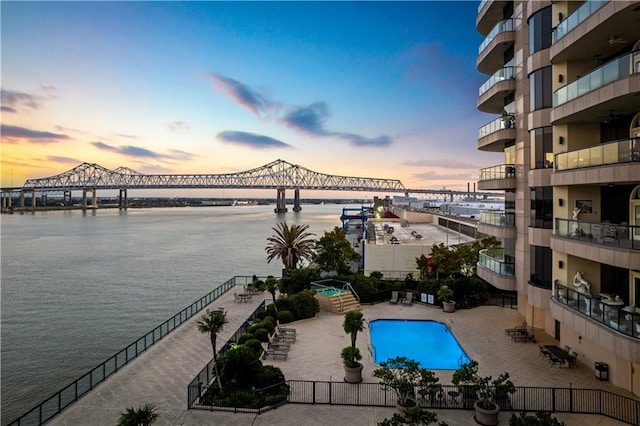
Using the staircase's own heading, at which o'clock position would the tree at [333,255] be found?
The tree is roughly at 6 o'clock from the staircase.

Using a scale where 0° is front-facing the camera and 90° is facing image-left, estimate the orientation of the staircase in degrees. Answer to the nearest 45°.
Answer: approximately 0°

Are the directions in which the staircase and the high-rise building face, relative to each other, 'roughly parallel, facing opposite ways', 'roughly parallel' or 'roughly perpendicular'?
roughly perpendicular

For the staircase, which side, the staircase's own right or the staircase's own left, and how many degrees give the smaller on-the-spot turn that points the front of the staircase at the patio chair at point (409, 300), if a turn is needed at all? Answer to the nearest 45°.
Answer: approximately 90° to the staircase's own left
